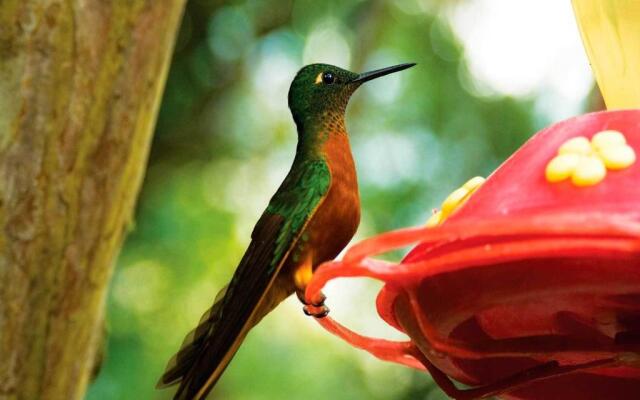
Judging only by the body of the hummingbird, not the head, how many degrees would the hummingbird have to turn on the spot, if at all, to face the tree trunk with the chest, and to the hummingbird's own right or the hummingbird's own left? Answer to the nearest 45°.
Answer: approximately 135° to the hummingbird's own left

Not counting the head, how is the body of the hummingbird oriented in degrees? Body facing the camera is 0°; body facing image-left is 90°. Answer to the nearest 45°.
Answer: approximately 270°
